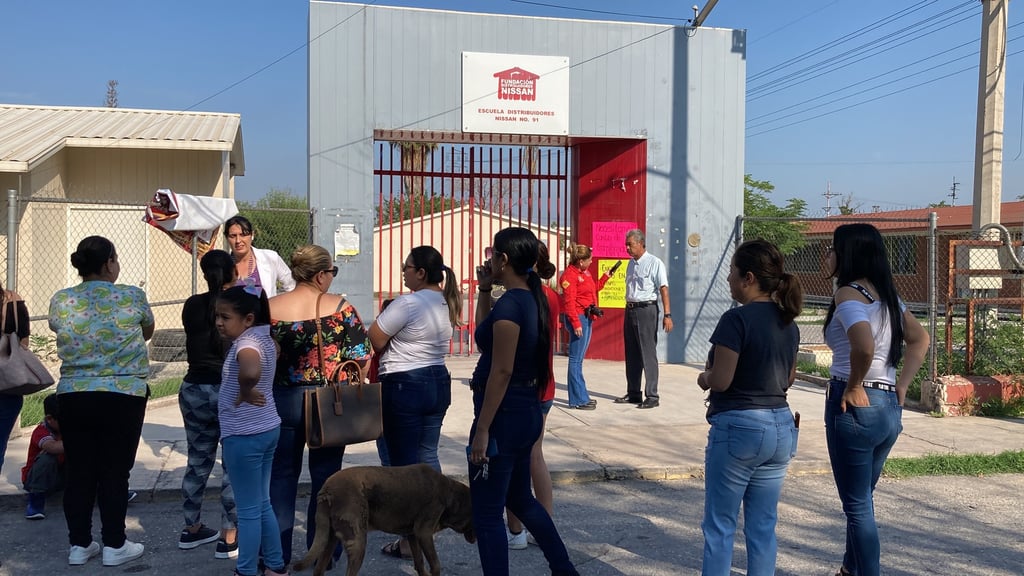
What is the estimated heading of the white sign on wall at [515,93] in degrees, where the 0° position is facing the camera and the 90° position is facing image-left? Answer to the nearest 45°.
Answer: approximately 0°

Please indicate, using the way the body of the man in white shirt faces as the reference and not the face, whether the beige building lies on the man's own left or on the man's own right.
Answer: on the man's own right

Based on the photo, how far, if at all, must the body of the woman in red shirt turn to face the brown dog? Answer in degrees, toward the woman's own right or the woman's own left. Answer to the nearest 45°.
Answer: approximately 90° to the woman's own right

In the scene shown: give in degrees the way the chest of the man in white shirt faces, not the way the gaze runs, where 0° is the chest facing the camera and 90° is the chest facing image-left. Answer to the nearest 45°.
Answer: approximately 45°

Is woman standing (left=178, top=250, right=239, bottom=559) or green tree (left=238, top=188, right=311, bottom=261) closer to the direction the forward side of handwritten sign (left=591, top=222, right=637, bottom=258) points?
the woman standing

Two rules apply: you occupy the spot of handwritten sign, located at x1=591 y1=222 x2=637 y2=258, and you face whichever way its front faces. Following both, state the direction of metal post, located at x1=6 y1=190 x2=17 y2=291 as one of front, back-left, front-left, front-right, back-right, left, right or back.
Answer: front-right

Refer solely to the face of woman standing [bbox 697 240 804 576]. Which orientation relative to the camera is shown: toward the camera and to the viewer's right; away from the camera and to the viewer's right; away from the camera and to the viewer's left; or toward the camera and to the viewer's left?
away from the camera and to the viewer's left

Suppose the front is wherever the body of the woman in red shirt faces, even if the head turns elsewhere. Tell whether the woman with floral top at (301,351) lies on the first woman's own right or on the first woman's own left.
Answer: on the first woman's own right

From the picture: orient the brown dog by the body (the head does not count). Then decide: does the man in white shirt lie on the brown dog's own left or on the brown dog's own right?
on the brown dog's own left

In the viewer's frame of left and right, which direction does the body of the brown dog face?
facing to the right of the viewer

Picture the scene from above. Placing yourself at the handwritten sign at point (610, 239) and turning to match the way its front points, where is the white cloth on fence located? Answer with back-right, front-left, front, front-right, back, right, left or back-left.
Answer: front-right

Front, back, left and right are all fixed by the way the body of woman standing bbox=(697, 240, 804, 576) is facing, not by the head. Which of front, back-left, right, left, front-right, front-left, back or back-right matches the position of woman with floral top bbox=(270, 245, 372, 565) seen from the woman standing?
front-left

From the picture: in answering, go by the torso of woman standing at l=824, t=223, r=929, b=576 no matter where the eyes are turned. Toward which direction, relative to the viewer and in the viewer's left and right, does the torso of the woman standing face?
facing away from the viewer and to the left of the viewer

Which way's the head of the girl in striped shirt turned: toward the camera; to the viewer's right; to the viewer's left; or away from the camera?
to the viewer's left

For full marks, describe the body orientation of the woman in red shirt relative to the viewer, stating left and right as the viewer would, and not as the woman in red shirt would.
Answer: facing to the right of the viewer

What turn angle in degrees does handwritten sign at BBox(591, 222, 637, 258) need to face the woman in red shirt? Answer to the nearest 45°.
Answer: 0° — it already faces them
